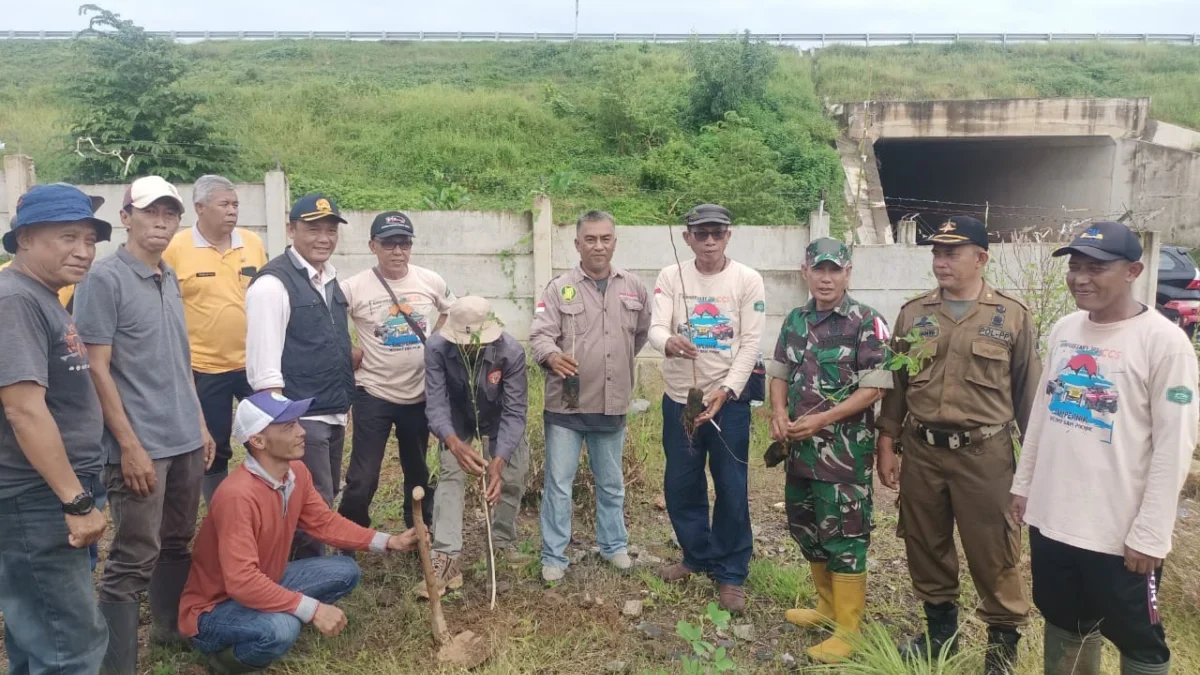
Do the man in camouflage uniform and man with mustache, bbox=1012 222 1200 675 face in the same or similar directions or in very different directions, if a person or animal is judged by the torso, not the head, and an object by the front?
same or similar directions

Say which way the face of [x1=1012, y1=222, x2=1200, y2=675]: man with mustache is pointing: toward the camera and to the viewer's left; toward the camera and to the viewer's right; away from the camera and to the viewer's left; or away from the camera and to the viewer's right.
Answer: toward the camera and to the viewer's left

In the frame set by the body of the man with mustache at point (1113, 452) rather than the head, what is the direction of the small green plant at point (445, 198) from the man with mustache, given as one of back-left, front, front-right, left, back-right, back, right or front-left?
right

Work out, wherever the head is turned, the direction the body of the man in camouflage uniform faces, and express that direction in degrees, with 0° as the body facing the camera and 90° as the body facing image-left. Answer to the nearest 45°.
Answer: approximately 45°

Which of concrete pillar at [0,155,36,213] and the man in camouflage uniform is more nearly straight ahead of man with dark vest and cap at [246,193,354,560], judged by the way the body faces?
the man in camouflage uniform

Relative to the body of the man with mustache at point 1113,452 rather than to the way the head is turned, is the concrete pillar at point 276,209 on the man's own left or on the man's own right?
on the man's own right

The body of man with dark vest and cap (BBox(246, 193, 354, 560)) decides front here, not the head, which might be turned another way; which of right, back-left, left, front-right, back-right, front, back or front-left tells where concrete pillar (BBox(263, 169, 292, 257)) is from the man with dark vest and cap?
back-left

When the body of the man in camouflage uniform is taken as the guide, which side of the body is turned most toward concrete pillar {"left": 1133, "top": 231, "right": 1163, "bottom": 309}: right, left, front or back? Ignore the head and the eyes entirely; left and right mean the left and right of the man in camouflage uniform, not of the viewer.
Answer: back

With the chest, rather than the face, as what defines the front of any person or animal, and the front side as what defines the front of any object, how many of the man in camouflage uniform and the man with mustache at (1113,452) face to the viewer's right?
0

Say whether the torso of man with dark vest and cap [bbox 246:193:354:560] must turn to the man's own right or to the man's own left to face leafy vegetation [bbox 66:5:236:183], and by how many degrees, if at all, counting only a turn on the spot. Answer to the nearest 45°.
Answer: approximately 135° to the man's own left

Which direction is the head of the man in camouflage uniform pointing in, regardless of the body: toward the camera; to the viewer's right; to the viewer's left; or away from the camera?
toward the camera

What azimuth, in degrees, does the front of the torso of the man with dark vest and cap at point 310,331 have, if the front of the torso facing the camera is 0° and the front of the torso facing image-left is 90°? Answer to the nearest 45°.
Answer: approximately 315°
